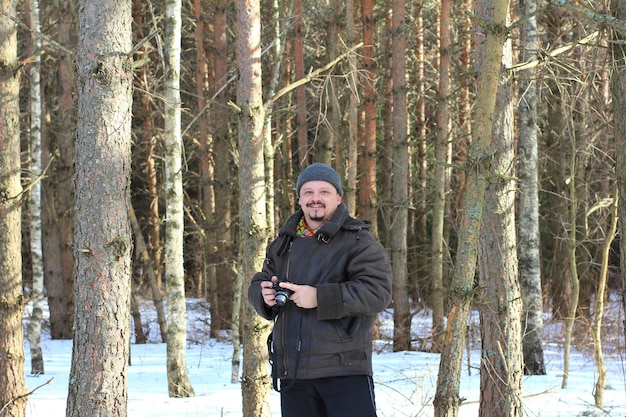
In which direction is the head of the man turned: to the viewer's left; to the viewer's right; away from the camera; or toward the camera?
toward the camera

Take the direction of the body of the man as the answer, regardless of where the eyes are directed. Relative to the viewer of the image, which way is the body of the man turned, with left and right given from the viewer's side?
facing the viewer and to the left of the viewer

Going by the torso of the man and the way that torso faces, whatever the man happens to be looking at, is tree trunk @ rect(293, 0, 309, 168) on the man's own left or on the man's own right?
on the man's own right
